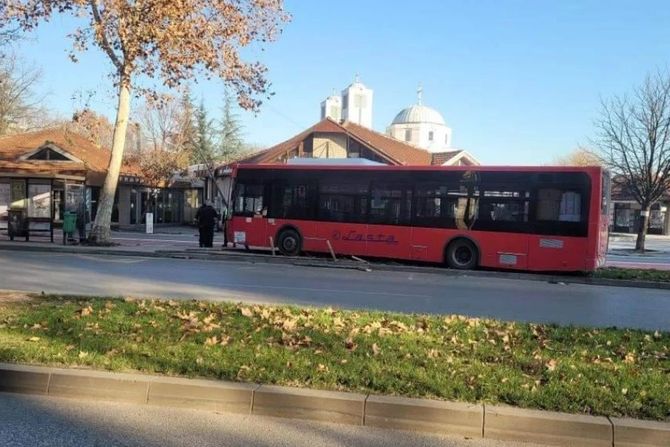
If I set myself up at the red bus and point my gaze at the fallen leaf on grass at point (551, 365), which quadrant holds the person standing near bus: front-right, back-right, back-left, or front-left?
back-right

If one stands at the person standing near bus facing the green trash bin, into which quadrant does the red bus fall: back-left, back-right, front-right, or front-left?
back-left

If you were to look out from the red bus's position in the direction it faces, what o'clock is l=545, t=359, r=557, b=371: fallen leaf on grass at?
The fallen leaf on grass is roughly at 9 o'clock from the red bus.

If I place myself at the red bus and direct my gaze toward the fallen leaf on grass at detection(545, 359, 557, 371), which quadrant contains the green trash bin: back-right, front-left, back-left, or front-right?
back-right

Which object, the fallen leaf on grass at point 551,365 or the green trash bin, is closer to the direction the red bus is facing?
the green trash bin

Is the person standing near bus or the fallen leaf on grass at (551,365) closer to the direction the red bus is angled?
the person standing near bus

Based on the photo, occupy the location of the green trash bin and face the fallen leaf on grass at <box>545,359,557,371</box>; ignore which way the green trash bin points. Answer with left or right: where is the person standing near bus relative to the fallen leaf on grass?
left

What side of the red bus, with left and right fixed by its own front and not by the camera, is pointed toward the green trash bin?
front

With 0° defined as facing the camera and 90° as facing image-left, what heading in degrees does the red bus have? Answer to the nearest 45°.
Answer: approximately 90°

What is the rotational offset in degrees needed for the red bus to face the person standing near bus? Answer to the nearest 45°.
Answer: approximately 45° to its right
